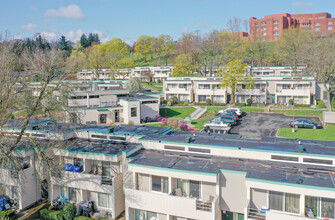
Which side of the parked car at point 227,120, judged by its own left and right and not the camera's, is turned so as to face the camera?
left

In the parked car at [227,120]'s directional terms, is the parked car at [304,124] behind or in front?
behind

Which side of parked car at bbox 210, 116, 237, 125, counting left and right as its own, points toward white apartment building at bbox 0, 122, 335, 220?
left

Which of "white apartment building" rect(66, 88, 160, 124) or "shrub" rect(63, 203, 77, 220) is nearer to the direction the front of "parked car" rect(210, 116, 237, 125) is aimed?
the white apartment building

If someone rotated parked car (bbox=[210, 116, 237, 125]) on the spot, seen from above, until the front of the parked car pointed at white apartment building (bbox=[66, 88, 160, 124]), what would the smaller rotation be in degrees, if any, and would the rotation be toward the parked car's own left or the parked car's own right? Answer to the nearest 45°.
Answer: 0° — it already faces it
